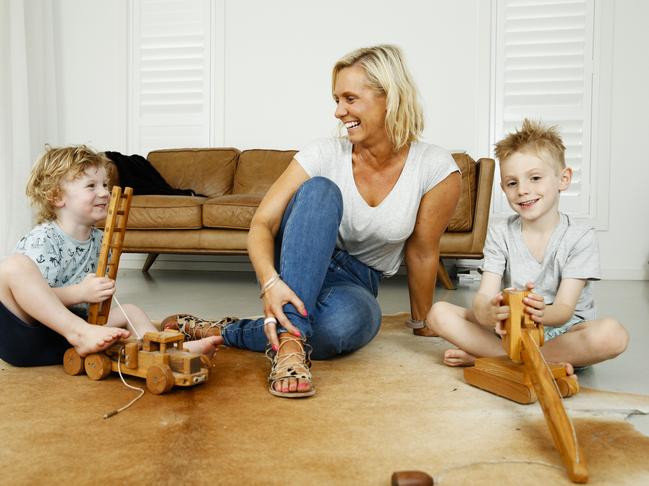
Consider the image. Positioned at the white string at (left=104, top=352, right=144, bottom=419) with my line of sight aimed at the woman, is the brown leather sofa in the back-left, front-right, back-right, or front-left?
front-left

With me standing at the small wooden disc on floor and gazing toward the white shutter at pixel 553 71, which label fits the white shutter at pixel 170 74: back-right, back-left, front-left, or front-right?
front-left

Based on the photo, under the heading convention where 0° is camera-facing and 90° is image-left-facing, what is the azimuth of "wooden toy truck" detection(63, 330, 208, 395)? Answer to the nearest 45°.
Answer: approximately 315°

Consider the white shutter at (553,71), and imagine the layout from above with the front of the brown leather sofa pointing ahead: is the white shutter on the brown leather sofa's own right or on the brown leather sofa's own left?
on the brown leather sofa's own left

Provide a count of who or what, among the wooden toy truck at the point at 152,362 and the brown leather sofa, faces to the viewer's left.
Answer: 0

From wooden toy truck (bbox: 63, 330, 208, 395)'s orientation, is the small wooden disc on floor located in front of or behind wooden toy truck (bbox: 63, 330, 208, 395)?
in front

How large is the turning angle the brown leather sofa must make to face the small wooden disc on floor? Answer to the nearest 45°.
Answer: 0° — it already faces it

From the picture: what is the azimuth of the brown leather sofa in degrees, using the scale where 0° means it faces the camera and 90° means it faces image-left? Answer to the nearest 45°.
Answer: approximately 0°

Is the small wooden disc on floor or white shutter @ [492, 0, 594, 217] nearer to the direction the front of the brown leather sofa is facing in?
the small wooden disc on floor

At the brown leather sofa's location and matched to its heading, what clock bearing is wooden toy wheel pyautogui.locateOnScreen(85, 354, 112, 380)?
The wooden toy wheel is roughly at 12 o'clock from the brown leather sofa.
